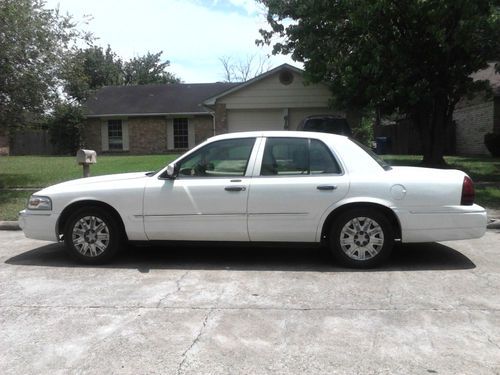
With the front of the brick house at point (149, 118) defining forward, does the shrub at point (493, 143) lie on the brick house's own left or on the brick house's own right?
on the brick house's own left

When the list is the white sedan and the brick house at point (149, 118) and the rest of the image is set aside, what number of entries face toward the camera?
1

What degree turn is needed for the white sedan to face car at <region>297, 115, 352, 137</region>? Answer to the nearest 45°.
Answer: approximately 90° to its right

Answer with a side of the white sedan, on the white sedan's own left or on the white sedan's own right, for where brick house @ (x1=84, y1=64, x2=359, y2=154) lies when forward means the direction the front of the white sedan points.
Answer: on the white sedan's own right

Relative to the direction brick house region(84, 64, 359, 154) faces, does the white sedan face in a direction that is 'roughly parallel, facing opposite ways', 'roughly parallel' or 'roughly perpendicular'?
roughly perpendicular

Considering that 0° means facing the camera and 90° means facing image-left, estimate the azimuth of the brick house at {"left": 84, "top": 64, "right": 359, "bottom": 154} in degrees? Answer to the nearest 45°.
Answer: approximately 0°

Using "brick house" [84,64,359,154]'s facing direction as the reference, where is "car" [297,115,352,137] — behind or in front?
in front

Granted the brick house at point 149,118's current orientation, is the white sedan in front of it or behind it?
in front

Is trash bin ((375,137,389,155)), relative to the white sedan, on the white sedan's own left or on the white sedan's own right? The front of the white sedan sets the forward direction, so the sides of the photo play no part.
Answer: on the white sedan's own right

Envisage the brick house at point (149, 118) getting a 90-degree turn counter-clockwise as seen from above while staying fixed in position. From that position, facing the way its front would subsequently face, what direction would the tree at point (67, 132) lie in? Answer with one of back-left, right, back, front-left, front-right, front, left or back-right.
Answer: back

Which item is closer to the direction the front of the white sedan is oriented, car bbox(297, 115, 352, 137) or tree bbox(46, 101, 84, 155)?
the tree

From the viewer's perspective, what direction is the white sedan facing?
to the viewer's left

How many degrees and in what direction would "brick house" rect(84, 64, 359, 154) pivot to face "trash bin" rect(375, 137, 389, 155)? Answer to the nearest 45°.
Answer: approximately 90° to its left

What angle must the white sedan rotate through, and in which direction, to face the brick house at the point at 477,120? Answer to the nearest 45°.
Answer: approximately 135° to its right
